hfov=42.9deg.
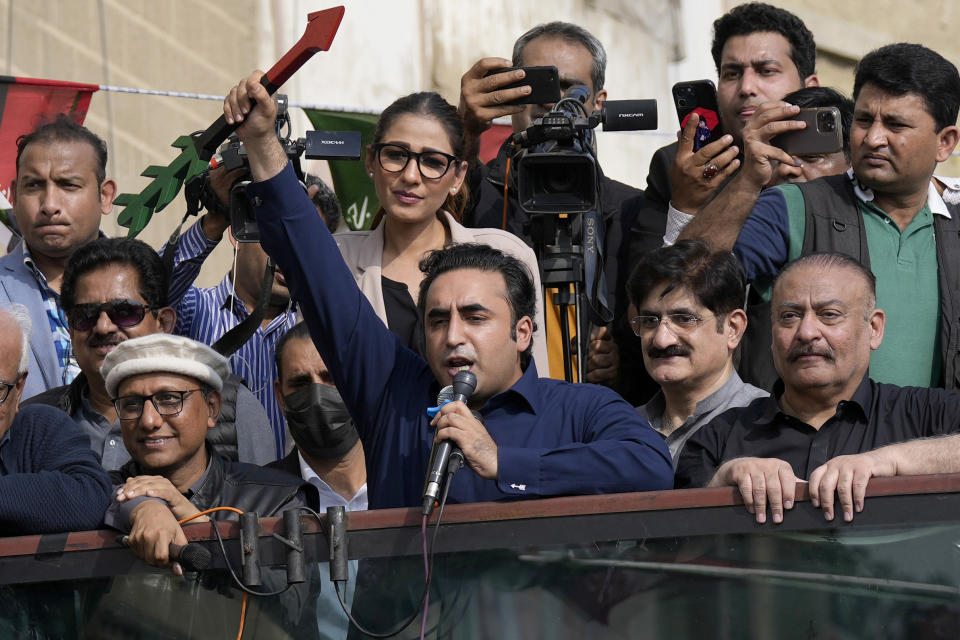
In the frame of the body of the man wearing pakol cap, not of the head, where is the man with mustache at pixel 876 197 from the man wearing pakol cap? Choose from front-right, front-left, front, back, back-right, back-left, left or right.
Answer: back-left

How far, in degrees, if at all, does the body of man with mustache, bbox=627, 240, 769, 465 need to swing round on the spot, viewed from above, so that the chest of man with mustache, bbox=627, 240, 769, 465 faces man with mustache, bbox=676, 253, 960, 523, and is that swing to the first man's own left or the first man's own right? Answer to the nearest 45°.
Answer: approximately 90° to the first man's own left

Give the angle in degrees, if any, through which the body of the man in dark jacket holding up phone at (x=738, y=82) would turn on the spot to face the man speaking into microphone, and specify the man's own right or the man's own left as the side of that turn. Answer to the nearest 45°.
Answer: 0° — they already face them

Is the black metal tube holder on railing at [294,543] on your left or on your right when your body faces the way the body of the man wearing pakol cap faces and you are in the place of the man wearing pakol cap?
on your left
